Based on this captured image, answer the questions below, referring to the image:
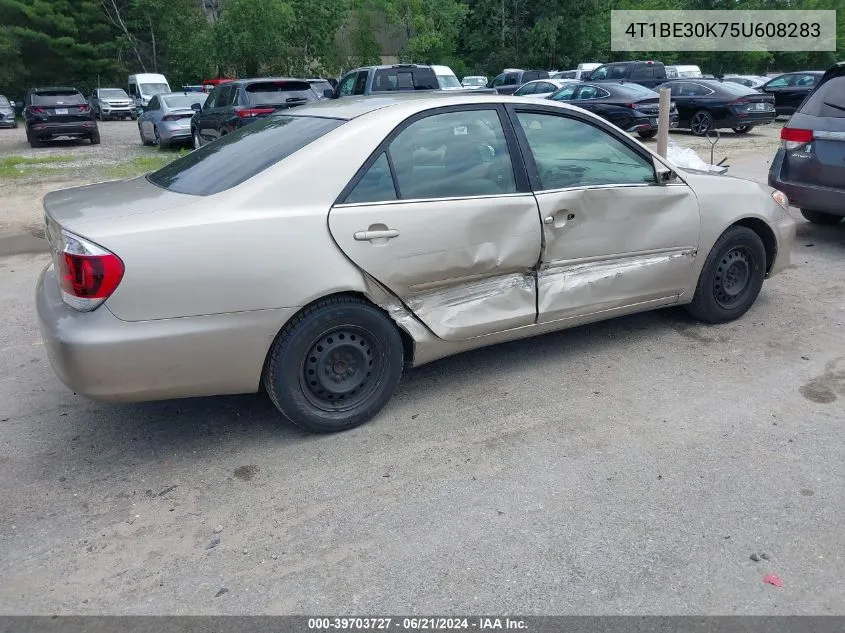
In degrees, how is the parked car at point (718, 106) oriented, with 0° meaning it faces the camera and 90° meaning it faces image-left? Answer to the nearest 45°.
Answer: approximately 135°

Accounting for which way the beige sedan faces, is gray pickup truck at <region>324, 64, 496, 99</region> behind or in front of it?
in front

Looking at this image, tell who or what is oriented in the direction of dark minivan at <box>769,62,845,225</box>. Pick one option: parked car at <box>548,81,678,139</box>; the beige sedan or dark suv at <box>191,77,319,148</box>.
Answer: the beige sedan

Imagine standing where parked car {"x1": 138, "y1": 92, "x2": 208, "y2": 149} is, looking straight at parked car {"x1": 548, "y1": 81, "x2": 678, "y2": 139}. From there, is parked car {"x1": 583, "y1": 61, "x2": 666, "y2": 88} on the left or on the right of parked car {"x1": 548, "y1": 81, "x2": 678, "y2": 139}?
left

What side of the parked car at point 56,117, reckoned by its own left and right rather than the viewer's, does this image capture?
back

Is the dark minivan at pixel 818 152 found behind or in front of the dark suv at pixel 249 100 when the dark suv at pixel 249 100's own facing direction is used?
behind

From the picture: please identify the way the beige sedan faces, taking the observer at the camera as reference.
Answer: facing away from the viewer and to the right of the viewer

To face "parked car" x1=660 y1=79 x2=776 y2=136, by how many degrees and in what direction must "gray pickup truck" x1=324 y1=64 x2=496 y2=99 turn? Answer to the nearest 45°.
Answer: approximately 135° to its right

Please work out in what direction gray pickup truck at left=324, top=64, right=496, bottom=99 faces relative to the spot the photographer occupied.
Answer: facing away from the viewer and to the left of the viewer

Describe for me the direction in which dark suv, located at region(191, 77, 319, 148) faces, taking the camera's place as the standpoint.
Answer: facing away from the viewer and to the left of the viewer

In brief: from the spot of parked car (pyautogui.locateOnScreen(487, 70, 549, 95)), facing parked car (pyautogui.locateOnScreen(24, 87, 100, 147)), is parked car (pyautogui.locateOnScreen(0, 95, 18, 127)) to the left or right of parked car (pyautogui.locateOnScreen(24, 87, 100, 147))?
right
